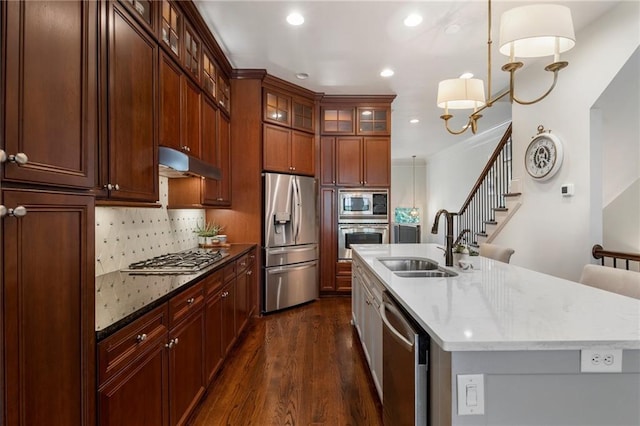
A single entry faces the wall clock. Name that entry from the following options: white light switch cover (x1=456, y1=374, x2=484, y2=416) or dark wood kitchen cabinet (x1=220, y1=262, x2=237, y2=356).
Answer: the dark wood kitchen cabinet

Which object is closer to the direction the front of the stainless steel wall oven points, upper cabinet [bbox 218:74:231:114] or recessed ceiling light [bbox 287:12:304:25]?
the recessed ceiling light

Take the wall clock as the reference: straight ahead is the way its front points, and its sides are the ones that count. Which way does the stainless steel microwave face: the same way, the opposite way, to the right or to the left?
to the left

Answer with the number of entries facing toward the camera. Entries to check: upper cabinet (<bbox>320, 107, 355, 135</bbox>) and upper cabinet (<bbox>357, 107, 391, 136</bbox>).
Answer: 2

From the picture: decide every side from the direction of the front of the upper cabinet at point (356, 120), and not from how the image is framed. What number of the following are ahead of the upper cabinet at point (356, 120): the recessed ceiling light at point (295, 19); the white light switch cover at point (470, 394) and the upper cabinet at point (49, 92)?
3

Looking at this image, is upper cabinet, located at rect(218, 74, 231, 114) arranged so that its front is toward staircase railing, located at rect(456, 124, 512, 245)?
yes

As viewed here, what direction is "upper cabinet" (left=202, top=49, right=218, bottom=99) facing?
to the viewer's right

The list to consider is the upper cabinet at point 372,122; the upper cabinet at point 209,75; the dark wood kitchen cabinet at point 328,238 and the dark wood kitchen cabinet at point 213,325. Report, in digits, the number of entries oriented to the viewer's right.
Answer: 2

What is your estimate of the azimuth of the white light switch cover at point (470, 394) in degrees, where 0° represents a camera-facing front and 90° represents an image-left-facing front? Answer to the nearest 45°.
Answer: approximately 0°

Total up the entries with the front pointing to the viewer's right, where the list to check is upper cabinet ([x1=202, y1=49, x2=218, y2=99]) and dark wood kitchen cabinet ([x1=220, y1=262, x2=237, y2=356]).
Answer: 2
